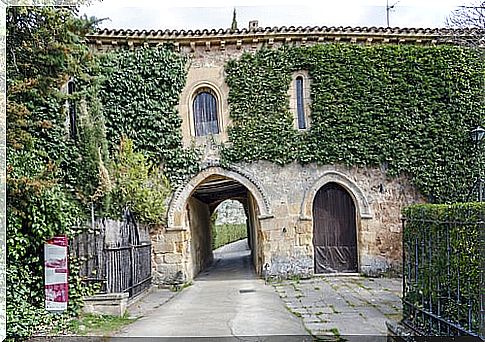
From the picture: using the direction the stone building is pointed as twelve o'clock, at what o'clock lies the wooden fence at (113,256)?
The wooden fence is roughly at 1 o'clock from the stone building.

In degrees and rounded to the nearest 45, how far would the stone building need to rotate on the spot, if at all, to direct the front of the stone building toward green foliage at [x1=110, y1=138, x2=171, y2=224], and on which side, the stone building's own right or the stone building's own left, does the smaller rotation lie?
approximately 45° to the stone building's own right

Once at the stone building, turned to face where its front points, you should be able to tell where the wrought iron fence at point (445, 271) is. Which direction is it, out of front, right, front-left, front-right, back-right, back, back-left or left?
front

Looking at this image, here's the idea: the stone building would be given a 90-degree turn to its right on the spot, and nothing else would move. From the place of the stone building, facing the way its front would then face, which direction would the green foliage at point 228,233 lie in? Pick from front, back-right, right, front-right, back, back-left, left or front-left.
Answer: right

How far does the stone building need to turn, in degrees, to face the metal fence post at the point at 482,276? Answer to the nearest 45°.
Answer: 0° — it already faces it

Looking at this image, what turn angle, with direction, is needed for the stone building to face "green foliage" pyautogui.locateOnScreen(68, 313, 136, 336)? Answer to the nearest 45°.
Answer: approximately 45° to its right

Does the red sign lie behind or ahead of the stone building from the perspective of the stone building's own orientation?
ahead

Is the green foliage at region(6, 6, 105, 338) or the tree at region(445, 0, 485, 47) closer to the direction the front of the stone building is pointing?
the green foliage

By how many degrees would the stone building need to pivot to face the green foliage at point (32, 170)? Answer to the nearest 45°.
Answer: approximately 45° to its right

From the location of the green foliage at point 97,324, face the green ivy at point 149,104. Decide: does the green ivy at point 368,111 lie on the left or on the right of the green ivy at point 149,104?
right

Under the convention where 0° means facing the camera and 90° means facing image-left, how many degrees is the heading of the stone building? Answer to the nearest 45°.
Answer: approximately 0°
